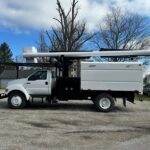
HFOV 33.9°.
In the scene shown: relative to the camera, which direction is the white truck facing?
to the viewer's left
